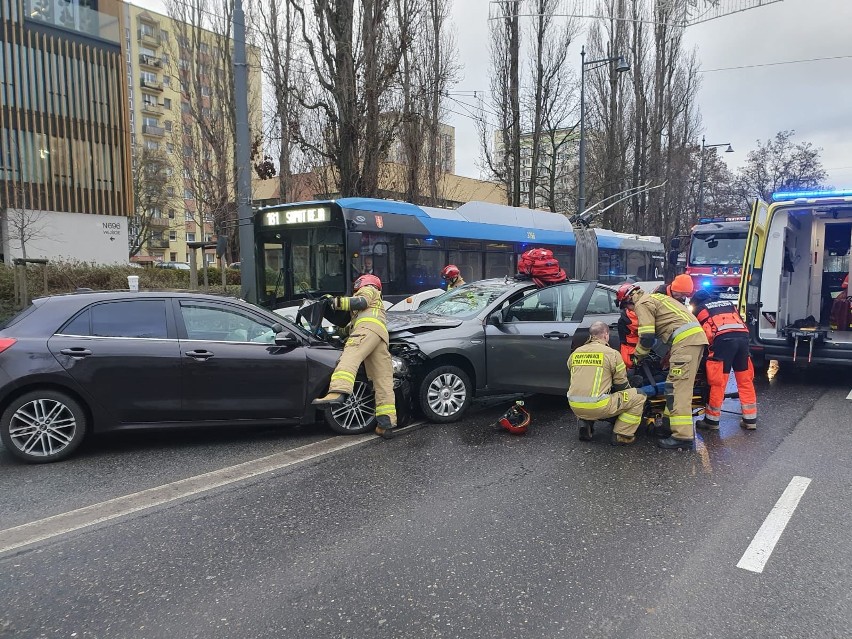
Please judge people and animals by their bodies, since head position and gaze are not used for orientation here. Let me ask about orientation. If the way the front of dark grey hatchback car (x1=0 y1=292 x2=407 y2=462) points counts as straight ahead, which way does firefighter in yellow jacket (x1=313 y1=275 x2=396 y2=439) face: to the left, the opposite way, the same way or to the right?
the opposite way

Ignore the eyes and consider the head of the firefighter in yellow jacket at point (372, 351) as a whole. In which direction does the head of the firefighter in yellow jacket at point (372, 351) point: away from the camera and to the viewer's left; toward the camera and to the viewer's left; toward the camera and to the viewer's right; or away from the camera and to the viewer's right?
away from the camera and to the viewer's left

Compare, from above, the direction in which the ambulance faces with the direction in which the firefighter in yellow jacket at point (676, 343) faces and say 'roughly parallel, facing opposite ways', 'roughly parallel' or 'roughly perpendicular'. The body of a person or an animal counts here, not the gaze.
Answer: roughly perpendicular

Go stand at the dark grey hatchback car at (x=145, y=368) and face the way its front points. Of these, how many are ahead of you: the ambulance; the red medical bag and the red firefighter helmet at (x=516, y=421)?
3

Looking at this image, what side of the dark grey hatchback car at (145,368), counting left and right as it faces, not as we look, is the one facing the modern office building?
left

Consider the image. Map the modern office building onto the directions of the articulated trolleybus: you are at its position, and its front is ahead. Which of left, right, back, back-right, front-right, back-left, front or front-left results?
right

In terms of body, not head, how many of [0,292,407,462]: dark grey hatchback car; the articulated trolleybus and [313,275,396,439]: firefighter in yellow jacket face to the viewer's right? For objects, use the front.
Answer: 1

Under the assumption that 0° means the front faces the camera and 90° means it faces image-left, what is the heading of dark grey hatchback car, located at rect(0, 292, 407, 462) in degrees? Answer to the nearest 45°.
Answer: approximately 270°

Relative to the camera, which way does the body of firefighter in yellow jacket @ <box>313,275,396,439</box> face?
to the viewer's left

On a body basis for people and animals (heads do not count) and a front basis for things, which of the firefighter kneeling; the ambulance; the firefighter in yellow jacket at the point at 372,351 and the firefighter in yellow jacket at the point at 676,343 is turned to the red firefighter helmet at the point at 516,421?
the firefighter in yellow jacket at the point at 676,343

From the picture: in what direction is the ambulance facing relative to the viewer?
away from the camera

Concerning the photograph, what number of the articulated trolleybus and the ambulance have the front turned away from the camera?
1

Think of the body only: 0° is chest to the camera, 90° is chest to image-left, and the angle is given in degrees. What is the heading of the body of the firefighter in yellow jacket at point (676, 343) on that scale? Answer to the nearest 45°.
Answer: approximately 90°

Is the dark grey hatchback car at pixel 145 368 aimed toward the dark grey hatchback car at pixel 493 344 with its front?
yes
